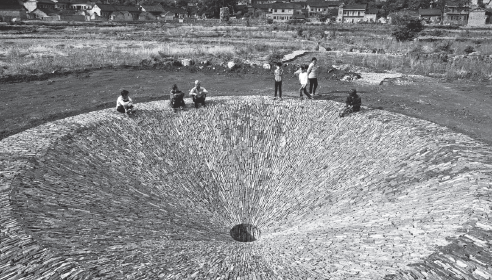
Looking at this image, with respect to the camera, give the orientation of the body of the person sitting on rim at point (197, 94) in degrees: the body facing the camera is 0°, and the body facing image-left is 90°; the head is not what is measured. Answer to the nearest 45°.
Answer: approximately 0°

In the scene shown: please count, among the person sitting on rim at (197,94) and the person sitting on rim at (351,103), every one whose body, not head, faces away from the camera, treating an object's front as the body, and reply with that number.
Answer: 0

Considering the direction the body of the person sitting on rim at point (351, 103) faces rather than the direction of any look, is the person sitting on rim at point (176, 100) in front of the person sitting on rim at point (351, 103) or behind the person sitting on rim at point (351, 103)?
in front

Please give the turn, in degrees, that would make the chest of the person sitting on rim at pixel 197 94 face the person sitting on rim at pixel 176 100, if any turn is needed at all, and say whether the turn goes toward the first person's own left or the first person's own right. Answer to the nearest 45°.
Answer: approximately 90° to the first person's own right

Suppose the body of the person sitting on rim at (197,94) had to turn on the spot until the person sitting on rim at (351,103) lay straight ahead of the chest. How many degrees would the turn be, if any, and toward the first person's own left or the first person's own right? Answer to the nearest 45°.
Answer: approximately 90° to the first person's own left

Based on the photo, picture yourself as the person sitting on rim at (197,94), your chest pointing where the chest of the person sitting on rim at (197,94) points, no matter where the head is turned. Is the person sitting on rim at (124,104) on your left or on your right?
on your right

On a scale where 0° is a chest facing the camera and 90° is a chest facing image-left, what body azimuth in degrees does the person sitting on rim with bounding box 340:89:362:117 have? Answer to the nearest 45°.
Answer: approximately 45°
